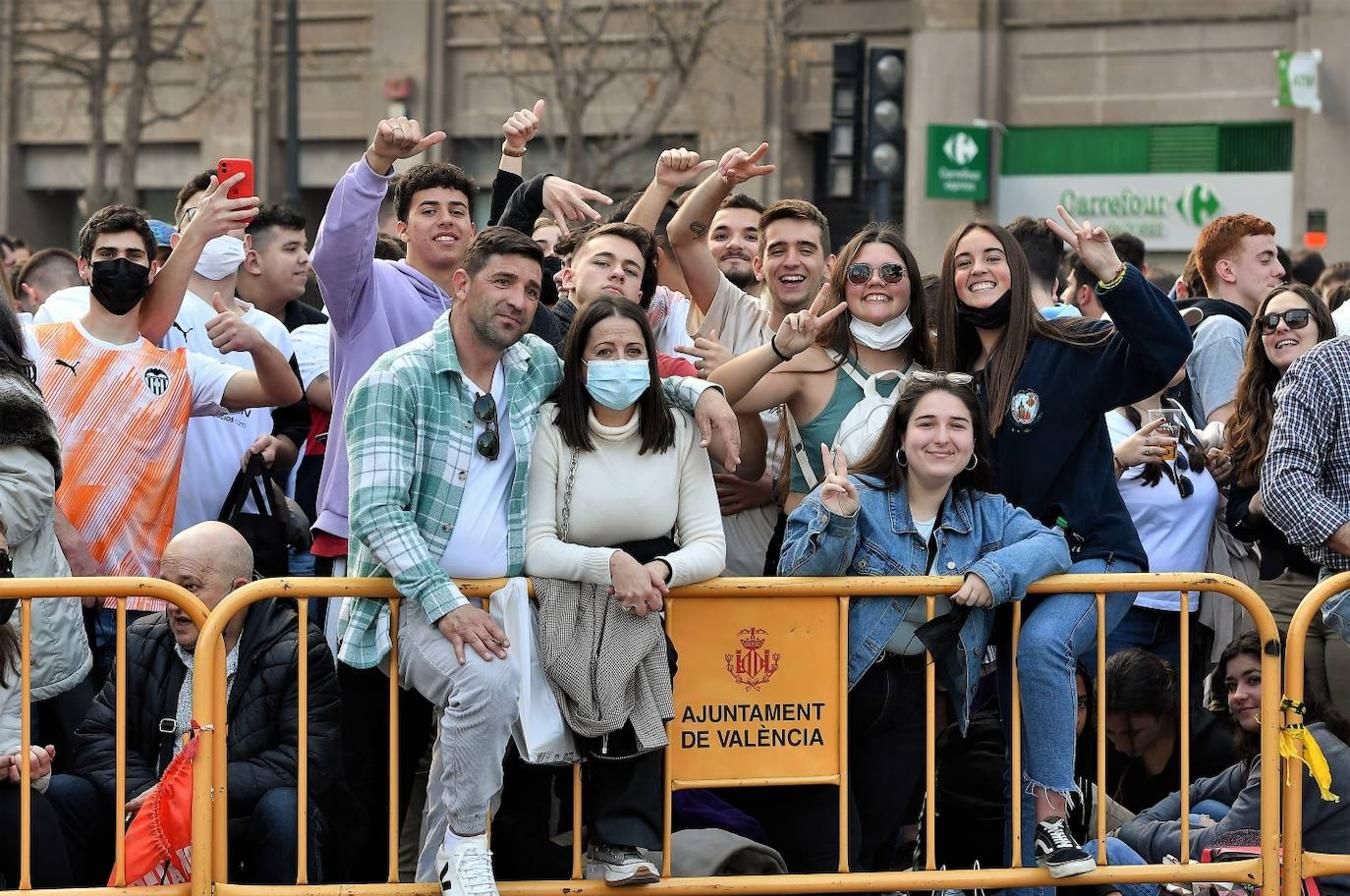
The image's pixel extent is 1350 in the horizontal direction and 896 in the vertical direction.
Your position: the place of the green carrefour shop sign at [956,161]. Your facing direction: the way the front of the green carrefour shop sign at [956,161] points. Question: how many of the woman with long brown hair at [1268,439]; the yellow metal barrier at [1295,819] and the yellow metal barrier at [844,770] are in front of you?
3

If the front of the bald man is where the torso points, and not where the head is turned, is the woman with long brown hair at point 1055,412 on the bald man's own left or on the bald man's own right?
on the bald man's own left

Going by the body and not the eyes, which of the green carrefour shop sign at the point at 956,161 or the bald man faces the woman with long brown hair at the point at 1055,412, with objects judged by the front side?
the green carrefour shop sign

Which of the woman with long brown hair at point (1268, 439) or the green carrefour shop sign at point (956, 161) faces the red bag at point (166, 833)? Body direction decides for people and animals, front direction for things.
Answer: the green carrefour shop sign

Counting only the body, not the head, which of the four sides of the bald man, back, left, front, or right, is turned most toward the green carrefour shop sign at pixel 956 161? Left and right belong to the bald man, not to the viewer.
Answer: back

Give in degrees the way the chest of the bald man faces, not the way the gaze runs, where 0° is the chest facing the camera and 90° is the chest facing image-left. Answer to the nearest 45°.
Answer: approximately 45°

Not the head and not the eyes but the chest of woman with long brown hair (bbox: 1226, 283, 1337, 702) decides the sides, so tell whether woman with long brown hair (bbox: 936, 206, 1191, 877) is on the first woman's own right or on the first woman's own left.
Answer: on the first woman's own right

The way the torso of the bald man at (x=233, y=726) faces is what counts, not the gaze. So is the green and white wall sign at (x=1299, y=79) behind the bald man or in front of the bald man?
behind

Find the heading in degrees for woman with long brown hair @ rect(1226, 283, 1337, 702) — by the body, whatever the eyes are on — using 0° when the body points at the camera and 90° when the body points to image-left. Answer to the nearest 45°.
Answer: approximately 315°
